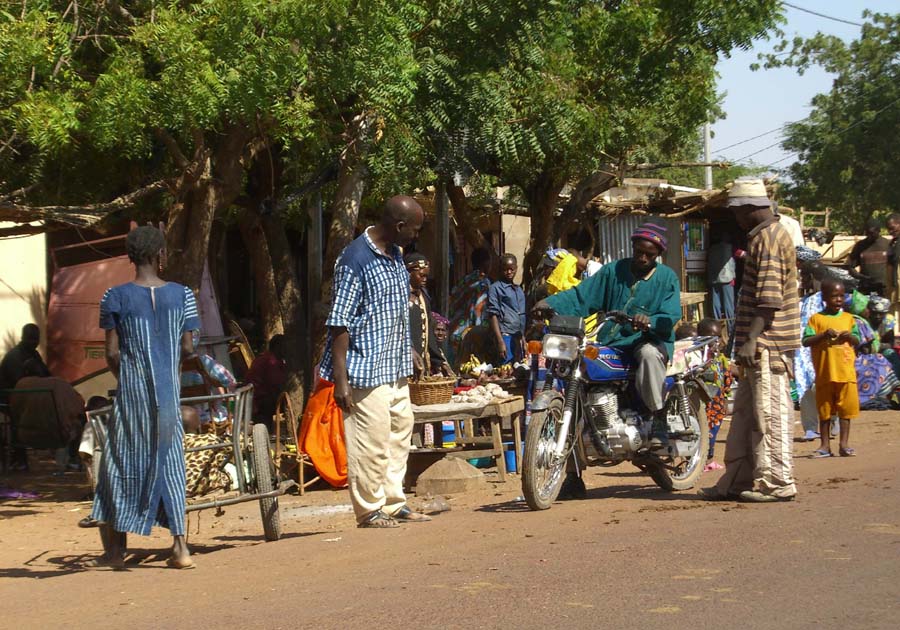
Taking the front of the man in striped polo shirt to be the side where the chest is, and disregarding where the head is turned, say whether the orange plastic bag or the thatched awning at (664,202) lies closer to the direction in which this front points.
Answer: the orange plastic bag

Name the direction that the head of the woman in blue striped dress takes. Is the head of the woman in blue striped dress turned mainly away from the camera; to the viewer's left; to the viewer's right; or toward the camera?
away from the camera

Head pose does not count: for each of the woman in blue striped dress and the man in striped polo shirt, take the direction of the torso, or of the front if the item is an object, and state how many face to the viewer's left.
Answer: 1

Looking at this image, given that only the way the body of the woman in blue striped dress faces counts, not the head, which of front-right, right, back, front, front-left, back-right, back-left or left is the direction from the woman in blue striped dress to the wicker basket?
front-right

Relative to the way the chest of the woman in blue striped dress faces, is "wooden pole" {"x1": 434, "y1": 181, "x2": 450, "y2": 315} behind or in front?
in front

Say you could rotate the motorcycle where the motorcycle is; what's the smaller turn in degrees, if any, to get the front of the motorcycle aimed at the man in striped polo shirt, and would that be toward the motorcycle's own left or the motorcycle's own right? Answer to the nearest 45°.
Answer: approximately 135° to the motorcycle's own left

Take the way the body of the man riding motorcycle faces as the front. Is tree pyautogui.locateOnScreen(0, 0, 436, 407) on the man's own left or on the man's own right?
on the man's own right

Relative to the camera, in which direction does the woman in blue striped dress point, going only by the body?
away from the camera

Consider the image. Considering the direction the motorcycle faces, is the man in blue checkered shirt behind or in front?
in front

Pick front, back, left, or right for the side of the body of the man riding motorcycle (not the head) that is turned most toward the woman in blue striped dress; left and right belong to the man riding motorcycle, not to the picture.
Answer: front

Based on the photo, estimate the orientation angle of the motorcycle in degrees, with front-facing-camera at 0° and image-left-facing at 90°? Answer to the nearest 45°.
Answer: approximately 45°

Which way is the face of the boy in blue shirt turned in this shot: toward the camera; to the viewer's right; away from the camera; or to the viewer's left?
toward the camera

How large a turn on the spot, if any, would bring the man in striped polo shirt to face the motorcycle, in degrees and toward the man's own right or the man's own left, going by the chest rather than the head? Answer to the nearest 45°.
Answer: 0° — they already face it

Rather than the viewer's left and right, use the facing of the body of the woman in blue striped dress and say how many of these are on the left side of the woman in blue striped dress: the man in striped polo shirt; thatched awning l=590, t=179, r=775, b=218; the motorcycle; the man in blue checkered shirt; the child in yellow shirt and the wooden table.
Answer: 0

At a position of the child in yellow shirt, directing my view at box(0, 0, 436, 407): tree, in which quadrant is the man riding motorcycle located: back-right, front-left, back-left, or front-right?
front-left

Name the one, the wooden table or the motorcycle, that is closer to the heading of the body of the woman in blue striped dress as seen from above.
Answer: the wooden table
